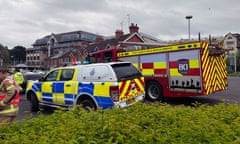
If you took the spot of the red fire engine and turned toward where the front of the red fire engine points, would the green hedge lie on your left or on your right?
on your left

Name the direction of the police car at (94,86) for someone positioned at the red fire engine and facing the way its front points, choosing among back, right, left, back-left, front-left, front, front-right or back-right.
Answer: left

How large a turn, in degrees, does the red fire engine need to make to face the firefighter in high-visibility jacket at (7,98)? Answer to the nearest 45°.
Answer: approximately 90° to its left

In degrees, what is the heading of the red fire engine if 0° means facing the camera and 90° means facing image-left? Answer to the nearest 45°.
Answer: approximately 135°

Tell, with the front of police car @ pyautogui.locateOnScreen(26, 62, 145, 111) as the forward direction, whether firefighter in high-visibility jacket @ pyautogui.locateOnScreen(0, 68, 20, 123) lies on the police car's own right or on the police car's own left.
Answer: on the police car's own left
